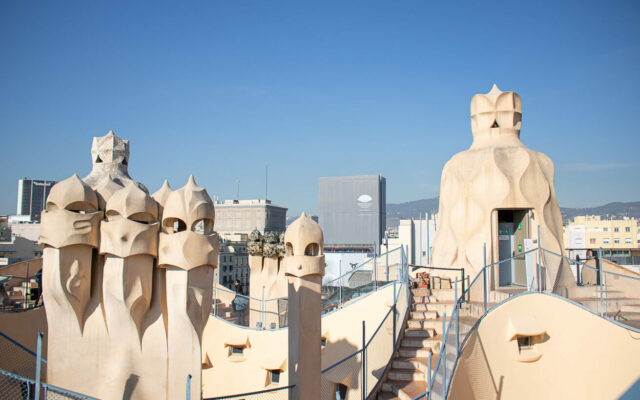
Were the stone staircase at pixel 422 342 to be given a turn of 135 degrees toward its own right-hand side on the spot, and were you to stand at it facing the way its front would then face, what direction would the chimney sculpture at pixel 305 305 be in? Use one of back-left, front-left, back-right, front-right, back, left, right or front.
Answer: left

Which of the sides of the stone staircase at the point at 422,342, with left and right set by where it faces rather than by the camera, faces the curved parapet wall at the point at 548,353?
left

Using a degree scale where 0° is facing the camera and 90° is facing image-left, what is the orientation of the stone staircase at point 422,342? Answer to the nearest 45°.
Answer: approximately 0°

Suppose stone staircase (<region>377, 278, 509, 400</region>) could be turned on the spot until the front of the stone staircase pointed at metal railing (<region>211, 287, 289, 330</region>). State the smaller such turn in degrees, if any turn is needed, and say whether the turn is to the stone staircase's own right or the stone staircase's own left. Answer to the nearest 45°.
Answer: approximately 135° to the stone staircase's own right

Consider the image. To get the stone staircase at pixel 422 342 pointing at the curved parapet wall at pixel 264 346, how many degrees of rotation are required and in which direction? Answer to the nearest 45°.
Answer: approximately 135° to its right
